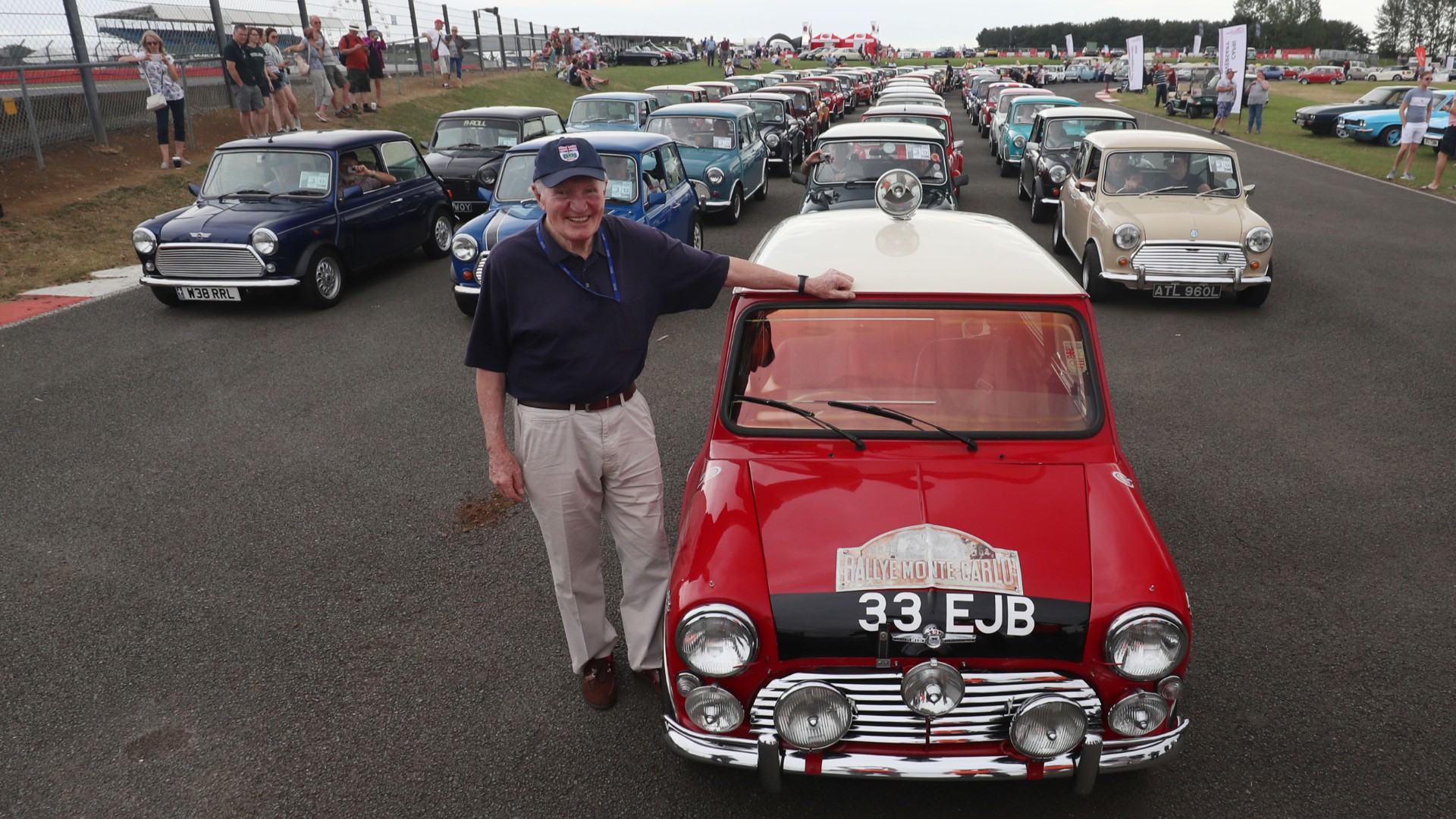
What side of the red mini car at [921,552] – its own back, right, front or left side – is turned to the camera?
front

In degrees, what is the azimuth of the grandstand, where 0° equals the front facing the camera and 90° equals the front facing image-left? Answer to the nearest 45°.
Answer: approximately 315°

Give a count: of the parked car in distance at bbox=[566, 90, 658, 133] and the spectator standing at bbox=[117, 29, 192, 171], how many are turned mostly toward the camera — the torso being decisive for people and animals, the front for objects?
2

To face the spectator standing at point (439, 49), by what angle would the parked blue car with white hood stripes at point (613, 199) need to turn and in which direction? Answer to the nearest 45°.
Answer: approximately 135° to its right

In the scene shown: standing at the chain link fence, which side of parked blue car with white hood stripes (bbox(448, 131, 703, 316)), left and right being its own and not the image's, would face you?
right

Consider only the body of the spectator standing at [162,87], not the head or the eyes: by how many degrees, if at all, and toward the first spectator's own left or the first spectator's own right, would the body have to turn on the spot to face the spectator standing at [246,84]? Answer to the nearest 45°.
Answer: approximately 135° to the first spectator's own left

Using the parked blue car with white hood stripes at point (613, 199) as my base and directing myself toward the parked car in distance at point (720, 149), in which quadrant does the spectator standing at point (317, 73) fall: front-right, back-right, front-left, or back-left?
front-left

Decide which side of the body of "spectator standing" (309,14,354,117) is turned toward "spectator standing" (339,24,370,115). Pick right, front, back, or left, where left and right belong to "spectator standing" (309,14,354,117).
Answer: left

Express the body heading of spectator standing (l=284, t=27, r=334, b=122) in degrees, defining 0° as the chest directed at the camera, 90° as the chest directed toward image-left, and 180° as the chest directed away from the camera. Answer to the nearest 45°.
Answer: approximately 315°

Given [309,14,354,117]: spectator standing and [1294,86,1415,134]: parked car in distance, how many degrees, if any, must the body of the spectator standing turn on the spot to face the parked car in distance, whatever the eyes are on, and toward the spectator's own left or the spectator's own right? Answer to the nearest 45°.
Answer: approximately 45° to the spectator's own left

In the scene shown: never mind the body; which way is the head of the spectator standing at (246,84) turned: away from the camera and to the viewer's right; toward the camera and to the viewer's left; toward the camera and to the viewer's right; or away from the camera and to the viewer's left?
toward the camera and to the viewer's right

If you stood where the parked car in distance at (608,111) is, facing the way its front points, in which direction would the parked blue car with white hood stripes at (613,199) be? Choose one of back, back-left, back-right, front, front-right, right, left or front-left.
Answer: front

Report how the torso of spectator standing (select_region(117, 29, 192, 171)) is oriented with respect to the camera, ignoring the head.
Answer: toward the camera

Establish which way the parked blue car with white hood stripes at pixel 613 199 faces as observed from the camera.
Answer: facing the viewer and to the left of the viewer
